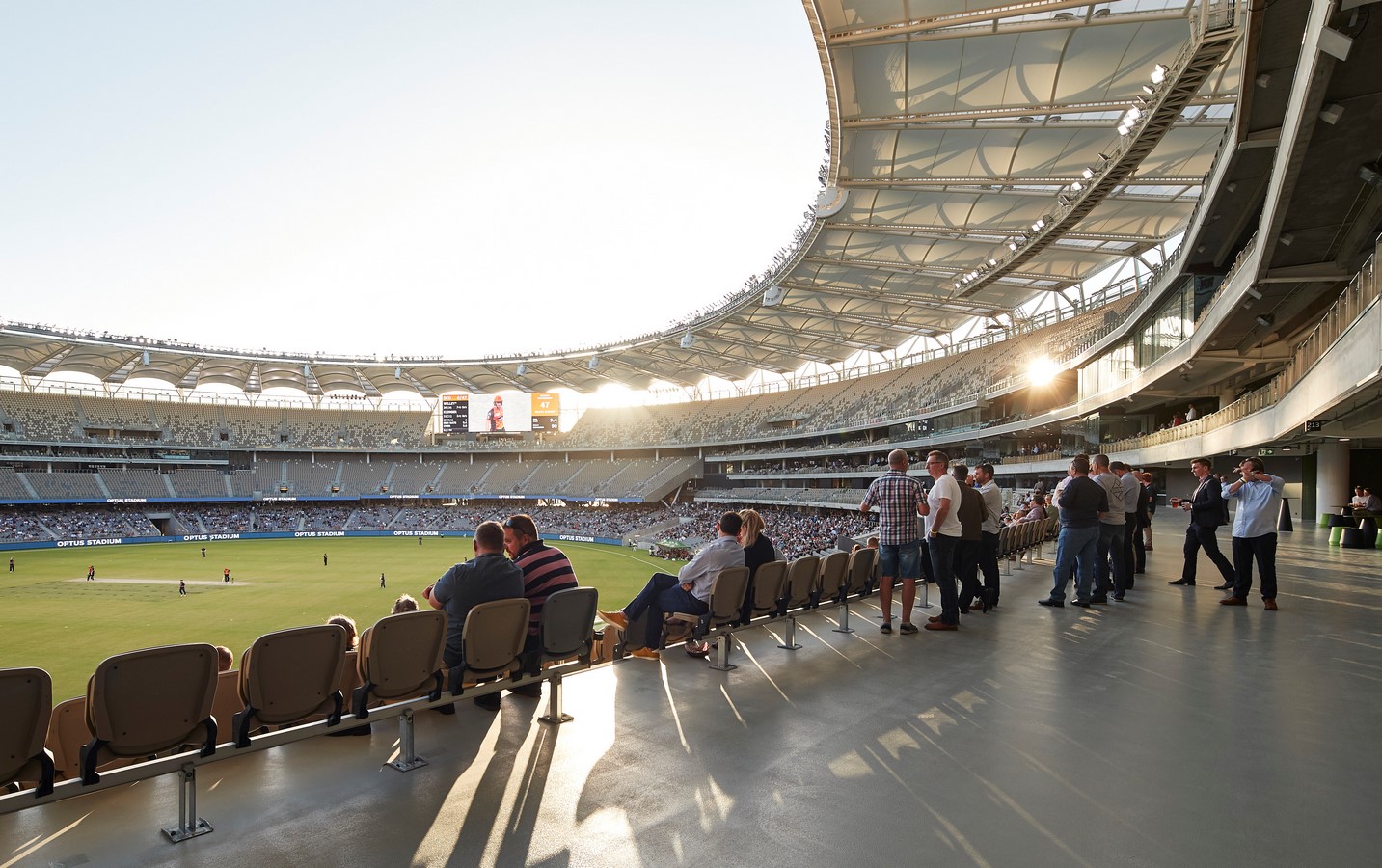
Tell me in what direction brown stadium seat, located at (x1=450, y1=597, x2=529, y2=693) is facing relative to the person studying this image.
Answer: facing away from the viewer and to the left of the viewer

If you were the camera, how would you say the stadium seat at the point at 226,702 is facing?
facing away from the viewer

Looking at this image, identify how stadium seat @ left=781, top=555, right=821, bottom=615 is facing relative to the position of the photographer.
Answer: facing away from the viewer and to the left of the viewer

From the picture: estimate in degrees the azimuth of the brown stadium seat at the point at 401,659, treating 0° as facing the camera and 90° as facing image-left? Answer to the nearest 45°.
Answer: approximately 135°

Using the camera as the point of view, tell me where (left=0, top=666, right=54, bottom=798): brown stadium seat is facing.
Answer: facing away from the viewer

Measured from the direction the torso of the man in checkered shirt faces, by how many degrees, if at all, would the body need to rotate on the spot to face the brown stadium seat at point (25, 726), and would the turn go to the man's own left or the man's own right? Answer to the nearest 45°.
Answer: approximately 135° to the man's own left

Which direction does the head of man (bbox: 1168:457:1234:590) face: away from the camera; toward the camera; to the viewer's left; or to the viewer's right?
to the viewer's left

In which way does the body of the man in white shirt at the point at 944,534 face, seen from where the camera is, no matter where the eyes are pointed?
to the viewer's left

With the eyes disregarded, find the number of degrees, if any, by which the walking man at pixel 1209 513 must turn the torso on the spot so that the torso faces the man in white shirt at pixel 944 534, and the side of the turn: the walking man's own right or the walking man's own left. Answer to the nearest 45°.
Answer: approximately 45° to the walking man's own left

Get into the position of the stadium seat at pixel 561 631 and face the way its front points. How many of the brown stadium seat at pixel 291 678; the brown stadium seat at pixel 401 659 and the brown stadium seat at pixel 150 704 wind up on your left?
3

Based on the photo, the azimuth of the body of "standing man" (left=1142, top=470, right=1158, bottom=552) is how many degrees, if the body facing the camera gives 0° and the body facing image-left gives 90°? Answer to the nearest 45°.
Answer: approximately 90°

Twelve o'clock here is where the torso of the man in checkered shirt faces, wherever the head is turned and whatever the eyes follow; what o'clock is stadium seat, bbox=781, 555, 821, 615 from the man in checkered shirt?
The stadium seat is roughly at 8 o'clock from the man in checkered shirt.

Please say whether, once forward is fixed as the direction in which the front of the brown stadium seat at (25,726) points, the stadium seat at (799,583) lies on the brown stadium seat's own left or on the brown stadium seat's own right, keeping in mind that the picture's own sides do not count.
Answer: on the brown stadium seat's own right
